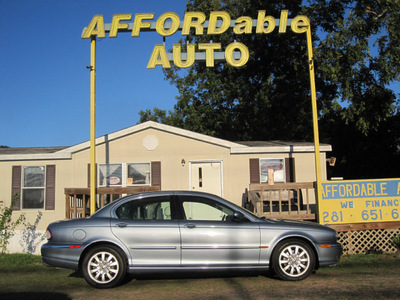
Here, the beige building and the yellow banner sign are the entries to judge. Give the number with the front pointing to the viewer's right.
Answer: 0

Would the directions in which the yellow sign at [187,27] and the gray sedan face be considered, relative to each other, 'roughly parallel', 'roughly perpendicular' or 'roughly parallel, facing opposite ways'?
roughly perpendicular

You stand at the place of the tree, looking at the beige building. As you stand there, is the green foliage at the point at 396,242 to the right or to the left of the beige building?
left

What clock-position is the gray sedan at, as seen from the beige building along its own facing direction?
The gray sedan is roughly at 12 o'clock from the beige building.

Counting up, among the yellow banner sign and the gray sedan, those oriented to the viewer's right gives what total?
1

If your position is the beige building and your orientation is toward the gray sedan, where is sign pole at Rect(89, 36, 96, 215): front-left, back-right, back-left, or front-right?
front-right

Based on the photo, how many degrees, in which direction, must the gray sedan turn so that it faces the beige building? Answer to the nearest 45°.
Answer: approximately 90° to its left

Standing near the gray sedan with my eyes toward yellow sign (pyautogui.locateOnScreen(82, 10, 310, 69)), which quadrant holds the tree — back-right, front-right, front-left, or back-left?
front-right

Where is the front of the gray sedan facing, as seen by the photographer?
facing to the right of the viewer

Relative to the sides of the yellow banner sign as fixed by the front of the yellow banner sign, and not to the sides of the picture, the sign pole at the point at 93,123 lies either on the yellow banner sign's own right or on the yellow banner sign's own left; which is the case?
on the yellow banner sign's own right

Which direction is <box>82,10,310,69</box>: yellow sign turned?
toward the camera

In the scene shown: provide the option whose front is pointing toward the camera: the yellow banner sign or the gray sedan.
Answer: the yellow banner sign

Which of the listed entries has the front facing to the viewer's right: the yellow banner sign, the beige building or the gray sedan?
the gray sedan

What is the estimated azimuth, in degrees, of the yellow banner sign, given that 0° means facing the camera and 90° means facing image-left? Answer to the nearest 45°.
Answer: approximately 0°

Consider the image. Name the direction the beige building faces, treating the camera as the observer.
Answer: facing the viewer

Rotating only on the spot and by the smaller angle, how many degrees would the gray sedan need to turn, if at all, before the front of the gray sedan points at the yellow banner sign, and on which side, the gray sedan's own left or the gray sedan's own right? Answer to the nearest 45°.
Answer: approximately 45° to the gray sedan's own left
